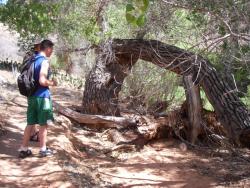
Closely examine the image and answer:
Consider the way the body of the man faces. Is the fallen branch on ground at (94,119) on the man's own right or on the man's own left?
on the man's own left

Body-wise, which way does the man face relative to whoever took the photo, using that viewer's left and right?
facing to the right of the viewer

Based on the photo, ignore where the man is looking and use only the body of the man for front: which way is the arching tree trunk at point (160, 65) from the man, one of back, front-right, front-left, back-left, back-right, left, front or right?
front-left
